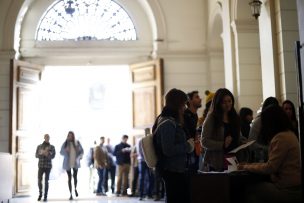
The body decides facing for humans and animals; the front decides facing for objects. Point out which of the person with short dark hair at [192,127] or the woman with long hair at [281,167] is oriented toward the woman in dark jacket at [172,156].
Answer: the woman with long hair

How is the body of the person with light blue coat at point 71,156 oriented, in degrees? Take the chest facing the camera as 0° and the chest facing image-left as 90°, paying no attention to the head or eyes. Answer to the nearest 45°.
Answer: approximately 0°

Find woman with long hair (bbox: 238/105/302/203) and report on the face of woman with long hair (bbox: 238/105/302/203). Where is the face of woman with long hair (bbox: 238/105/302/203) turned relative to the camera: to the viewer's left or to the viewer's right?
to the viewer's left

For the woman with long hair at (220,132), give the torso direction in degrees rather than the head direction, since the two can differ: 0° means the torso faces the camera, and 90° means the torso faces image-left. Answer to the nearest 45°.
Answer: approximately 315°

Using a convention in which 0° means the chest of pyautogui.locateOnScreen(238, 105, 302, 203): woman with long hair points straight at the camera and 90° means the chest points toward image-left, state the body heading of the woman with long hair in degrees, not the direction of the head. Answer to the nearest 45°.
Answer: approximately 90°

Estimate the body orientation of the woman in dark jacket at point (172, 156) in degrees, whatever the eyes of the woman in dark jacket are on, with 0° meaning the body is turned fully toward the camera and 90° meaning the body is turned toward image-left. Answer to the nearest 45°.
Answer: approximately 270°

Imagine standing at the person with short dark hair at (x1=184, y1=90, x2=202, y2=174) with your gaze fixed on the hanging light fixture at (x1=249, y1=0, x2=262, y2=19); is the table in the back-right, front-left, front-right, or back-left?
back-right

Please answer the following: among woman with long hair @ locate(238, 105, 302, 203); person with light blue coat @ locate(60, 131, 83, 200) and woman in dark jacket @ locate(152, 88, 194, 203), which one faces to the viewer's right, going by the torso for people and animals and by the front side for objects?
the woman in dark jacket
